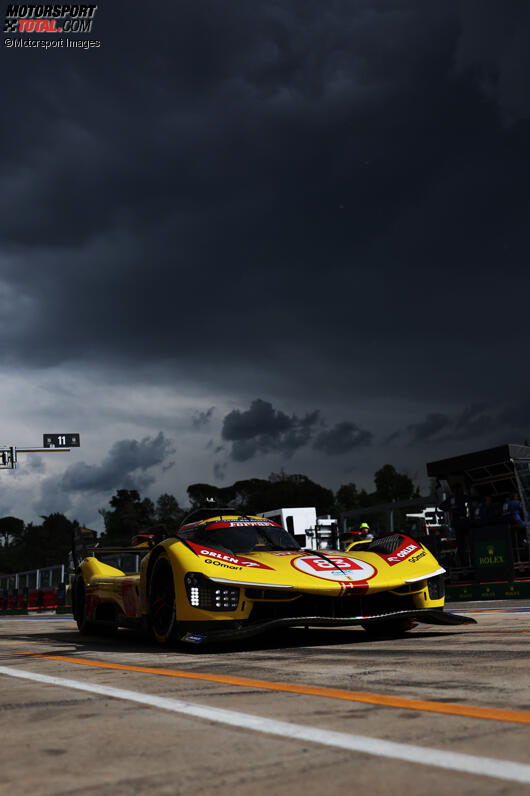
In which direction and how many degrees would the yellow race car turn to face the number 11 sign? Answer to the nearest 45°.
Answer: approximately 135° to its left

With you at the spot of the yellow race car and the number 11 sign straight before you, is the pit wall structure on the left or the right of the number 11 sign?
right

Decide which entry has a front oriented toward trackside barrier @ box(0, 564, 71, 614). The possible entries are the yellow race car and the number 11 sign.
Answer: the number 11 sign

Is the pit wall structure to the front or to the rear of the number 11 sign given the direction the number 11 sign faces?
to the front

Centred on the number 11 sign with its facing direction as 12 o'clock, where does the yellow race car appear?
The yellow race car is roughly at 12 o'clock from the number 11 sign.

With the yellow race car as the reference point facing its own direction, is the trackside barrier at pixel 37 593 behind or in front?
behind

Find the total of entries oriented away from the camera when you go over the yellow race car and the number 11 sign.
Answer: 0

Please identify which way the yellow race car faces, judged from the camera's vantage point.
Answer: facing the viewer and to the right of the viewer

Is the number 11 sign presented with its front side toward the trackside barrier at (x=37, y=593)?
yes
